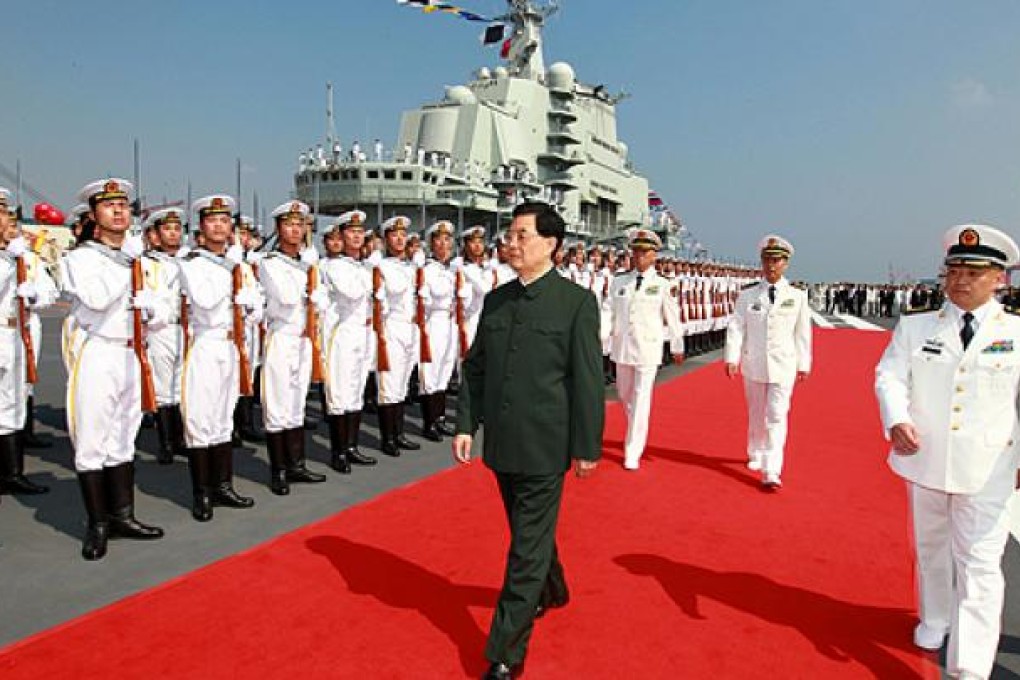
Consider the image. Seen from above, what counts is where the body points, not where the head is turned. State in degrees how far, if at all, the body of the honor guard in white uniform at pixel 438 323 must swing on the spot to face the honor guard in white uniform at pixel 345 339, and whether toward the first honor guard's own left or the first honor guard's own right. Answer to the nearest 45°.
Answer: approximately 90° to the first honor guard's own right

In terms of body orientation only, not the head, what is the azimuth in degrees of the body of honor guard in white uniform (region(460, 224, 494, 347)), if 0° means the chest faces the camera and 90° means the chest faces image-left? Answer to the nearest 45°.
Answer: approximately 315°

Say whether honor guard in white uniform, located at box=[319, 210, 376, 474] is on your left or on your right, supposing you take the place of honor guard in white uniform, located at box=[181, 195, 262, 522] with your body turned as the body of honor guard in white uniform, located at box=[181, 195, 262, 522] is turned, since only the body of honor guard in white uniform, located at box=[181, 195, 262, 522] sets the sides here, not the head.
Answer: on your left

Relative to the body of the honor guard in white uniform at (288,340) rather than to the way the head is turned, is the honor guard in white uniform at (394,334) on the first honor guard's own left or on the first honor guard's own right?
on the first honor guard's own left

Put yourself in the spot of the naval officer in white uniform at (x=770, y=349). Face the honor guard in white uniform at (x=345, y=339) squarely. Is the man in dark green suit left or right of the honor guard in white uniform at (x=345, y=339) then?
left

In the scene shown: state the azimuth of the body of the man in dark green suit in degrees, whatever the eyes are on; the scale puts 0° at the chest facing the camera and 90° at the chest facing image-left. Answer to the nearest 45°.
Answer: approximately 45°

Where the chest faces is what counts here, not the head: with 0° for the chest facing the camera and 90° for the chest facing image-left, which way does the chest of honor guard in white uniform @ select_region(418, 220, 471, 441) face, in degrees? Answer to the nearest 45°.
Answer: approximately 315°

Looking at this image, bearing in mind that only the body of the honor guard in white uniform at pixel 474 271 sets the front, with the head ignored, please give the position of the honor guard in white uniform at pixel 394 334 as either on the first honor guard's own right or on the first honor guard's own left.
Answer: on the first honor guard's own right

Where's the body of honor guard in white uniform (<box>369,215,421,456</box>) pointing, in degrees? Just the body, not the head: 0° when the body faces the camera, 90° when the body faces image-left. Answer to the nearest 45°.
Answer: approximately 315°

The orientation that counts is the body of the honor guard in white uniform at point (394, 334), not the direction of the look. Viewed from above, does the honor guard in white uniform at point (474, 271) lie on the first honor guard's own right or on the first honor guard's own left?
on the first honor guard's own left

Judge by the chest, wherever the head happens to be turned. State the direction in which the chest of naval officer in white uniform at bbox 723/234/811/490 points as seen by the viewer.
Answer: toward the camera

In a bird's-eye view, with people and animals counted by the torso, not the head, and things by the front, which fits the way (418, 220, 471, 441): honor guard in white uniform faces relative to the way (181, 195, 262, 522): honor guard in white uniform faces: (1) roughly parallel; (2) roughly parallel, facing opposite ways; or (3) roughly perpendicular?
roughly parallel

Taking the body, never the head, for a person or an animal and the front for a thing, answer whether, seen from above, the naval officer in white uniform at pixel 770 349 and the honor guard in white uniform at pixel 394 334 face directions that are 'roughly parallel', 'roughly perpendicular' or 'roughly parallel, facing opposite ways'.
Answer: roughly perpendicular

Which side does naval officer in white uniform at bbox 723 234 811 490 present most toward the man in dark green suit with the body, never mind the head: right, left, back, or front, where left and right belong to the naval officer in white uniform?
front

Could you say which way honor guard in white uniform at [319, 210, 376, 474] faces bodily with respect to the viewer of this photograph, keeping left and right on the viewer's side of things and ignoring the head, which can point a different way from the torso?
facing the viewer and to the right of the viewer

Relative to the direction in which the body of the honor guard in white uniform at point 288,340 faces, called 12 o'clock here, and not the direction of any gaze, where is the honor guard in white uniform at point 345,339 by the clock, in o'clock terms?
the honor guard in white uniform at point 345,339 is roughly at 9 o'clock from the honor guard in white uniform at point 288,340.

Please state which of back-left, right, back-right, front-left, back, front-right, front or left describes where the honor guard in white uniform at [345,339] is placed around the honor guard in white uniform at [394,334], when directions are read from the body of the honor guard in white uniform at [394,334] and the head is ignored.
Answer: right

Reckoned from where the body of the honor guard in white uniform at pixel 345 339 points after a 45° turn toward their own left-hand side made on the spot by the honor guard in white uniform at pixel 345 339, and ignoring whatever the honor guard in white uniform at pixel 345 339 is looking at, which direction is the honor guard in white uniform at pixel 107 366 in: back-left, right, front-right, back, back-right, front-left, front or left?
back-right

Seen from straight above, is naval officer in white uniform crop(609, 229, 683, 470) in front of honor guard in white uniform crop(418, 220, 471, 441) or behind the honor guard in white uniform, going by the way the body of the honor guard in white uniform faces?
in front

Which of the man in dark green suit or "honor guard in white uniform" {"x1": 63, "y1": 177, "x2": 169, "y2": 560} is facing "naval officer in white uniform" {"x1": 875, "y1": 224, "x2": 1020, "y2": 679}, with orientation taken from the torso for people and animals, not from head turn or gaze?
the honor guard in white uniform
